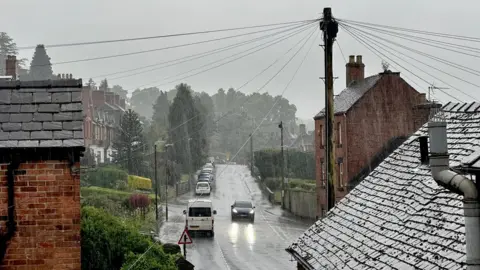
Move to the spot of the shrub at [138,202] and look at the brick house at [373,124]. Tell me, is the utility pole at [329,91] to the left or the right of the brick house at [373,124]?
right

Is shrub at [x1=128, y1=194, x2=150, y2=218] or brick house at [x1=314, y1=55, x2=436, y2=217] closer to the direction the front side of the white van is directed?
the shrub

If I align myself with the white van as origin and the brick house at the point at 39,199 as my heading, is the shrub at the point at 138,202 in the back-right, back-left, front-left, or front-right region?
back-right
